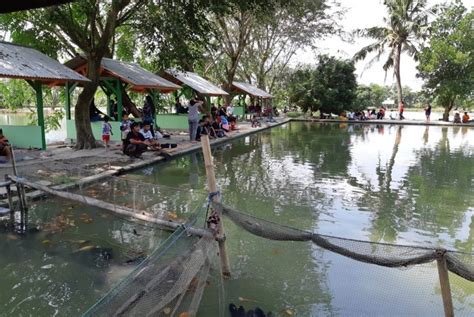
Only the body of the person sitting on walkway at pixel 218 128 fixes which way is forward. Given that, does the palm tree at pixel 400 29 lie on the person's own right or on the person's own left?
on the person's own left

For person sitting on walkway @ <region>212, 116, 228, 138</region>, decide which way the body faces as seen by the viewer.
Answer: to the viewer's right

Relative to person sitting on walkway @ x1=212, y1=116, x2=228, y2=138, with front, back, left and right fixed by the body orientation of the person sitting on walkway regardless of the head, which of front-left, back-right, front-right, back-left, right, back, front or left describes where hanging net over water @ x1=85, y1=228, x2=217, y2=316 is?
right

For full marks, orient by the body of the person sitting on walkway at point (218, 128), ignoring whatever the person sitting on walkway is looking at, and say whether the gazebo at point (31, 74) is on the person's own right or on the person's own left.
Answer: on the person's own right

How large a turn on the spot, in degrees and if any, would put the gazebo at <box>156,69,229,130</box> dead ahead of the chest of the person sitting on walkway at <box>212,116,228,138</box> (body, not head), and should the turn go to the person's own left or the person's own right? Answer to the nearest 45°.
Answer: approximately 135° to the person's own left

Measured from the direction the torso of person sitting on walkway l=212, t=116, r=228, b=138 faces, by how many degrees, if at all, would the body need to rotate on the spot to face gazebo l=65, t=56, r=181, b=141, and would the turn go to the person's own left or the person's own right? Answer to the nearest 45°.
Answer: approximately 135° to the person's own right

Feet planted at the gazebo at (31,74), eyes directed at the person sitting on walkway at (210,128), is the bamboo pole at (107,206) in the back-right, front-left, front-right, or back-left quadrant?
back-right

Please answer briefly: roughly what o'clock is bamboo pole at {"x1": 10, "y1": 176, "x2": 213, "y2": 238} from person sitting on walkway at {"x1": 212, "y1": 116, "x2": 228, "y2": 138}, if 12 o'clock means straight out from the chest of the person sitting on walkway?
The bamboo pole is roughly at 3 o'clock from the person sitting on walkway.

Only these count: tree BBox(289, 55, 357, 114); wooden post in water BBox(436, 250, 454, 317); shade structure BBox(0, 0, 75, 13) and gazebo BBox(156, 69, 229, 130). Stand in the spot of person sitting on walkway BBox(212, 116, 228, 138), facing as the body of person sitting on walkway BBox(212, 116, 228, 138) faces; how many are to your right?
2

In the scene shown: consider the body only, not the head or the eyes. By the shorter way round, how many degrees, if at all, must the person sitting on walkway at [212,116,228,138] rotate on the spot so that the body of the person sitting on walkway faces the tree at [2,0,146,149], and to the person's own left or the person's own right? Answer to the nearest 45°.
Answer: approximately 135° to the person's own right

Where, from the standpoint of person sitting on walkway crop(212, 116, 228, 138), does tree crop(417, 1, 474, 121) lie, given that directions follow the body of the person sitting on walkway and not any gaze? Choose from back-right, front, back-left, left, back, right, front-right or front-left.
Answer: front-left

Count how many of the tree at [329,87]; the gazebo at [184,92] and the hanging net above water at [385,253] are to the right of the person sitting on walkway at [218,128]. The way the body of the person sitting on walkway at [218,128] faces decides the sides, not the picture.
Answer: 1

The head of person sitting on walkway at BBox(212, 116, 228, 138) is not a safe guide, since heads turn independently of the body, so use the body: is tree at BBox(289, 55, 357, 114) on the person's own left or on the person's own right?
on the person's own left
